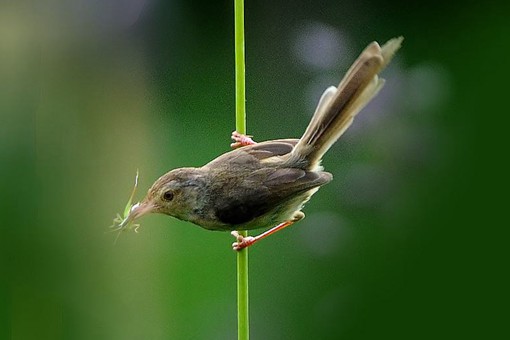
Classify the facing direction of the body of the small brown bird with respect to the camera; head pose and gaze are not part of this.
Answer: to the viewer's left
